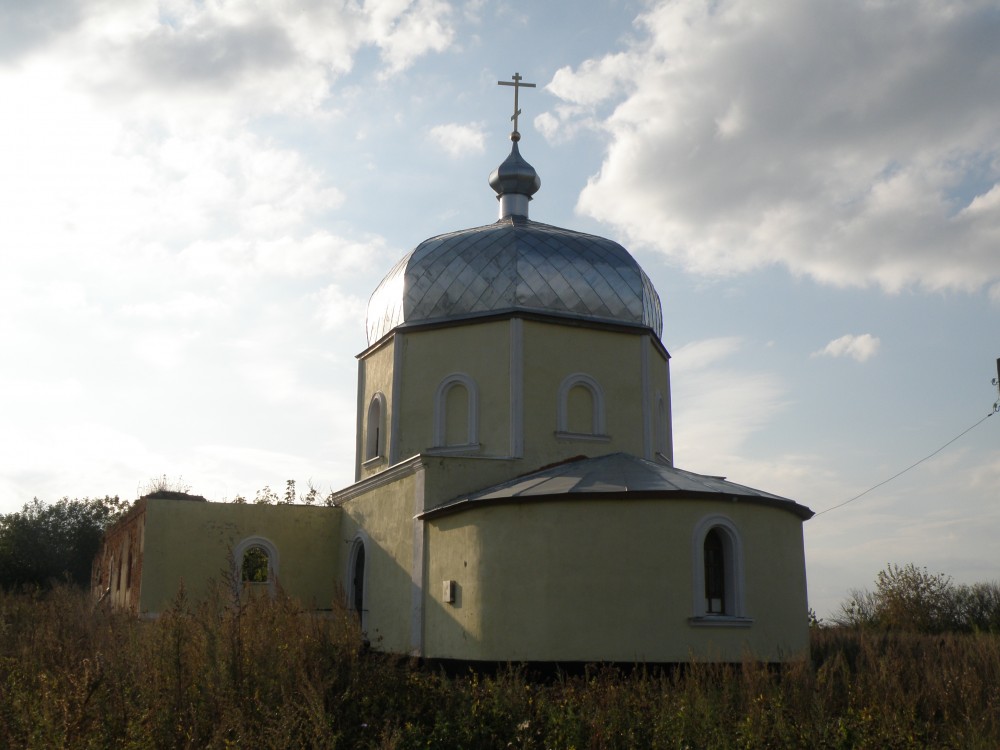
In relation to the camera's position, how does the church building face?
facing away from the viewer and to the left of the viewer
